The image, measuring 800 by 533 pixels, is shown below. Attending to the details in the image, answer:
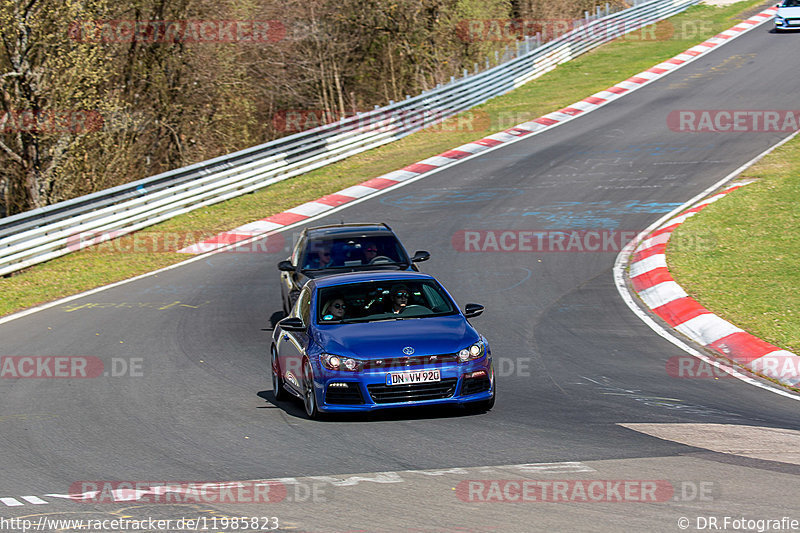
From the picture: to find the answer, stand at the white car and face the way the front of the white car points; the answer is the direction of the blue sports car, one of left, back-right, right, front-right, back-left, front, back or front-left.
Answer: front

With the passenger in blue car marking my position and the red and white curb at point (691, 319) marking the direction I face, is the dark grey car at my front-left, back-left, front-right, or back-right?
front-left

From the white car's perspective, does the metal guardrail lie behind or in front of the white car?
in front

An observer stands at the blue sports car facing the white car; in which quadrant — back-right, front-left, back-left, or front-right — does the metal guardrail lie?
front-left

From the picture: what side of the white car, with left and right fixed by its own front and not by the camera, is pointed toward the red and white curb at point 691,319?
front

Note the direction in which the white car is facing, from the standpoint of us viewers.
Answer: facing the viewer

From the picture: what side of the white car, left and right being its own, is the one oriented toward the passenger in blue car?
front

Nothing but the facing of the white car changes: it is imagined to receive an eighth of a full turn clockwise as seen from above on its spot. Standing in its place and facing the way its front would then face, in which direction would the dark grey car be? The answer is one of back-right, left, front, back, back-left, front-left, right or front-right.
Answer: front-left

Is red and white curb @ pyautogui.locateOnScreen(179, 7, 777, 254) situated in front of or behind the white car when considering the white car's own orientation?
in front

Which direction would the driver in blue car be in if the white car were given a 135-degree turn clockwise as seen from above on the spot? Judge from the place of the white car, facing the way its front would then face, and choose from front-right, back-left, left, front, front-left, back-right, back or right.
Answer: back-left

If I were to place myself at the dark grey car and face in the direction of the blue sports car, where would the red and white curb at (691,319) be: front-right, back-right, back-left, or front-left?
front-left
